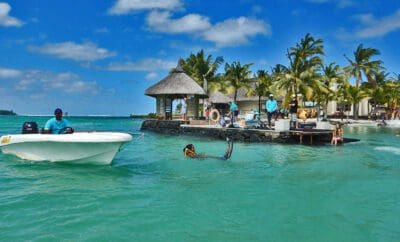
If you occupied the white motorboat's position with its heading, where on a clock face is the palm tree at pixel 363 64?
The palm tree is roughly at 11 o'clock from the white motorboat.

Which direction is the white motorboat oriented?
to the viewer's right

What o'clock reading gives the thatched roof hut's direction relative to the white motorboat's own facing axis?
The thatched roof hut is roughly at 10 o'clock from the white motorboat.

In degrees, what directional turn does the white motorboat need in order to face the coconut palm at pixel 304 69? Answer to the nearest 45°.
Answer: approximately 45° to its left

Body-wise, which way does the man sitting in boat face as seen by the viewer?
toward the camera

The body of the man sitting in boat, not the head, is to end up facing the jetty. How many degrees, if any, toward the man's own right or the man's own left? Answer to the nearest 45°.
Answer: approximately 135° to the man's own left

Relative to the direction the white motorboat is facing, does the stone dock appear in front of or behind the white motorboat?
in front

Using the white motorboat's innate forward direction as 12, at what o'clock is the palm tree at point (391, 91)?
The palm tree is roughly at 11 o'clock from the white motorboat.
